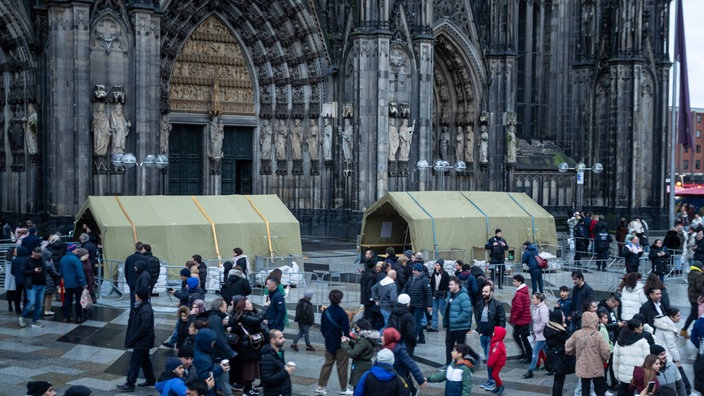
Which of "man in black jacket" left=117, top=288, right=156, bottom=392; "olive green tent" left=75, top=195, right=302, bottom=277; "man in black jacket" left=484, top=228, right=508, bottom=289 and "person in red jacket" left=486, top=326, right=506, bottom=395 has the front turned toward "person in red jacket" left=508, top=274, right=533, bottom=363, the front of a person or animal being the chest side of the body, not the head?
"man in black jacket" left=484, top=228, right=508, bottom=289

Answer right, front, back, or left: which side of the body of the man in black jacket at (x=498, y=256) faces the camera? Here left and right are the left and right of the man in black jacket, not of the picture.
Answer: front

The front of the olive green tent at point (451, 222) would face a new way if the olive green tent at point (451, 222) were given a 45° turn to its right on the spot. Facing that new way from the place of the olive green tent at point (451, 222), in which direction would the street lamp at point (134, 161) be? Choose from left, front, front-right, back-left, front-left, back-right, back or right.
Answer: front

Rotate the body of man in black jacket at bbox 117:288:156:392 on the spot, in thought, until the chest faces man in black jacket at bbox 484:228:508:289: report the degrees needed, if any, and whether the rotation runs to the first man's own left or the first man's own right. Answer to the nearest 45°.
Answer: approximately 135° to the first man's own right

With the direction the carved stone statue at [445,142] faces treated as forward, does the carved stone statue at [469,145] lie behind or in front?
in front

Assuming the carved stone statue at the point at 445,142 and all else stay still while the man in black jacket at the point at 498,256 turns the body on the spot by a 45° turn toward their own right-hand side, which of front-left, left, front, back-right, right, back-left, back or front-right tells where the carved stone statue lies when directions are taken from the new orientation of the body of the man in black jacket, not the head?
back-right

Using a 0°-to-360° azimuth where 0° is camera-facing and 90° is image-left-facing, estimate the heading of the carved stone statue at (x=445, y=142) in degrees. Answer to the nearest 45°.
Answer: approximately 315°

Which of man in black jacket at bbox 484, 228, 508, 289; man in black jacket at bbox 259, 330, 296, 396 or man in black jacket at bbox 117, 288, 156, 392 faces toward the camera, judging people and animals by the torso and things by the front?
man in black jacket at bbox 484, 228, 508, 289

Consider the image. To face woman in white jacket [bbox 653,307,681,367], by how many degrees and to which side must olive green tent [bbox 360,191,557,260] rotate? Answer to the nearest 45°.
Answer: approximately 45° to its left

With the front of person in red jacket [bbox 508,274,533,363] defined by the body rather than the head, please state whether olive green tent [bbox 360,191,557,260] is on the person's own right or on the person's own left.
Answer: on the person's own right
